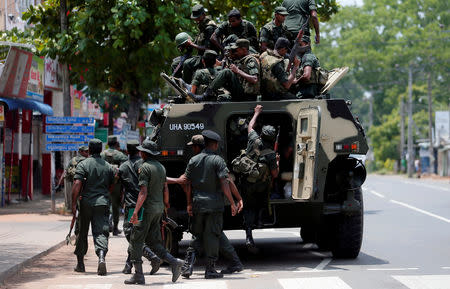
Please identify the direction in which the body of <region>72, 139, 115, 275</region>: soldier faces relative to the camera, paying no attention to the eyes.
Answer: away from the camera

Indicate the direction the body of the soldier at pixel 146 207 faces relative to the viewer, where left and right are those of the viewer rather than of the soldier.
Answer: facing away from the viewer and to the left of the viewer

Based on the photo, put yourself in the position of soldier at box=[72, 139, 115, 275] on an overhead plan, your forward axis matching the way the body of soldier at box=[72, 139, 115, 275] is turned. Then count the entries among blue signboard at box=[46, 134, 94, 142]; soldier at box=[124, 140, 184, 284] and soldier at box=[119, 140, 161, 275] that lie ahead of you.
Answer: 1

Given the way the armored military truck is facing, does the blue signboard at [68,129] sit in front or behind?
in front

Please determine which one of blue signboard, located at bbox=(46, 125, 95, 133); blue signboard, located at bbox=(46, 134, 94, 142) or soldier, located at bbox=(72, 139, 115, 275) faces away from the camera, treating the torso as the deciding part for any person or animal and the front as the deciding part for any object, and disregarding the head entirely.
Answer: the soldier

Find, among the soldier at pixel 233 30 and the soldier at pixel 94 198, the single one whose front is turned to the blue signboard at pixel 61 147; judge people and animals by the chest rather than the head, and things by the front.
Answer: the soldier at pixel 94 198

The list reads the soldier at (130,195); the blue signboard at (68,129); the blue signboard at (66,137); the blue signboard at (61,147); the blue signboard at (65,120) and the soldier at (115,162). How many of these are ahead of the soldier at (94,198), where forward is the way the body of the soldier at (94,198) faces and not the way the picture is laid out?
5
